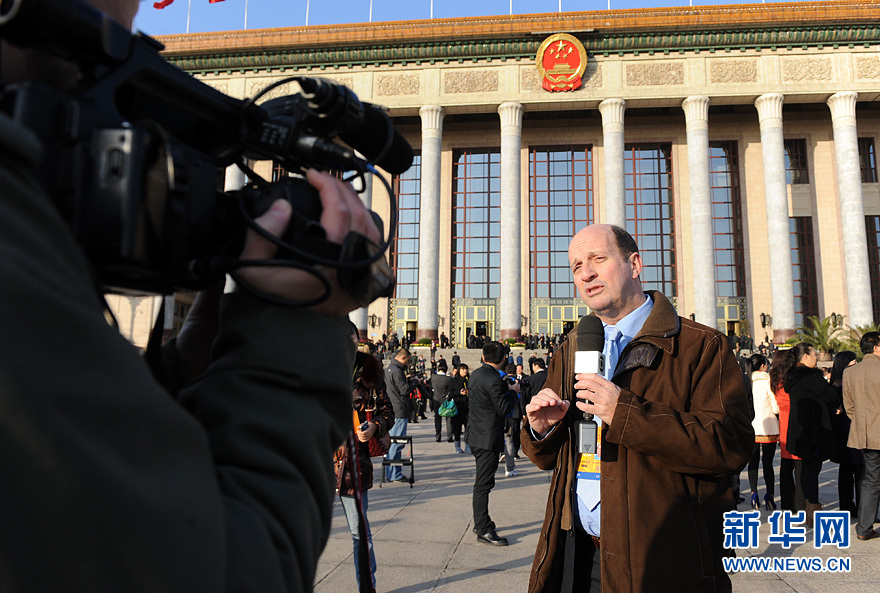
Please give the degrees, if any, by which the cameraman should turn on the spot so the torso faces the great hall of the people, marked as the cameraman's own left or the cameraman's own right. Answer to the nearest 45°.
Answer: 0° — they already face it

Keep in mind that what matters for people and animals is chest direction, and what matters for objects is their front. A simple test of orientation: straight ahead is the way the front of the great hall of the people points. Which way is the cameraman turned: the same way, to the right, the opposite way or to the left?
the opposite way

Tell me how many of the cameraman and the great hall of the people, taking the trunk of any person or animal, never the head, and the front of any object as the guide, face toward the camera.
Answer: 1

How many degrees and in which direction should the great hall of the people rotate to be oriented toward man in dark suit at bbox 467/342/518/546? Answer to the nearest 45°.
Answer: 0° — it already faces them

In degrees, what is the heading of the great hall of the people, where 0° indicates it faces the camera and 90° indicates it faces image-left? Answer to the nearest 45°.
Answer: approximately 0°

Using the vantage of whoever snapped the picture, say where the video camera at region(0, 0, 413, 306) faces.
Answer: facing away from the viewer and to the right of the viewer

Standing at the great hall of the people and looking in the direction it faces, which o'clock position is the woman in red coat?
The woman in red coat is roughly at 12 o'clock from the great hall of the people.

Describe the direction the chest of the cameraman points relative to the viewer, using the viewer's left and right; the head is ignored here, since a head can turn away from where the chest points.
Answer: facing away from the viewer and to the right of the viewer
